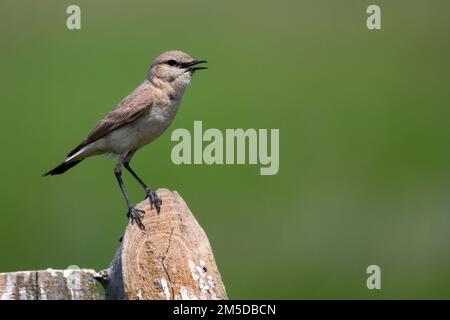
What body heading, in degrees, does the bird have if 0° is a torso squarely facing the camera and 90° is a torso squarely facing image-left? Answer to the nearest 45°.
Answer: approximately 270°

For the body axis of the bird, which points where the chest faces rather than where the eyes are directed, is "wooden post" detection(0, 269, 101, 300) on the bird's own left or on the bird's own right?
on the bird's own right
